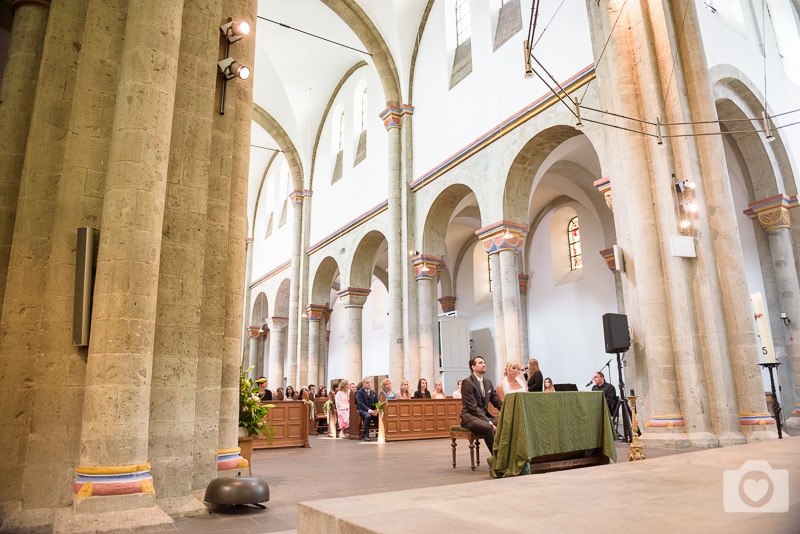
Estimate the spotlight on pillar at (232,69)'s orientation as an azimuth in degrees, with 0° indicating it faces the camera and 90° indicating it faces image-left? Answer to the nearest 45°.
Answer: approximately 315°

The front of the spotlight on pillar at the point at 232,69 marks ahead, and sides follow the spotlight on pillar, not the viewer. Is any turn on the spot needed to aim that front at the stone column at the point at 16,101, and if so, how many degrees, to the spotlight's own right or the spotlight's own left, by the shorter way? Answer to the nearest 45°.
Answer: approximately 135° to the spotlight's own right

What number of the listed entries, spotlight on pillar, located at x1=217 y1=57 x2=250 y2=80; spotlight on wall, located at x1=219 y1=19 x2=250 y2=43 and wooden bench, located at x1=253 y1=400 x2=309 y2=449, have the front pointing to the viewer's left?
0

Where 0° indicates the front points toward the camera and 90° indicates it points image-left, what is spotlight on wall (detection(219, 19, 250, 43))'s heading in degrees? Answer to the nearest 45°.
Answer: approximately 315°

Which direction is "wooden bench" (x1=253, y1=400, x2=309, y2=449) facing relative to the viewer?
toward the camera

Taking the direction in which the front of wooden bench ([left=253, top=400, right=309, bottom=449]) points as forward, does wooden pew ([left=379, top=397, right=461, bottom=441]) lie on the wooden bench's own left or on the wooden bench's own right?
on the wooden bench's own left

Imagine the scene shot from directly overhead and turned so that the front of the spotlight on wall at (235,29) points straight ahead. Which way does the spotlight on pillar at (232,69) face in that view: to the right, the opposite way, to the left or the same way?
the same way

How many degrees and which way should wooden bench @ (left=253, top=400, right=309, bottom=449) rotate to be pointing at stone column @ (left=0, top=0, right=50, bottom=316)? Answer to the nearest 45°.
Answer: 0° — it already faces it

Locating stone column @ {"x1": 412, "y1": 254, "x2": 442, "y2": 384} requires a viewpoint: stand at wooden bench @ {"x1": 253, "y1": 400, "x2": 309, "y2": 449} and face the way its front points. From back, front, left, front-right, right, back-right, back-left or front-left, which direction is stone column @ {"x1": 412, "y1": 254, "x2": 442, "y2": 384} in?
back-left

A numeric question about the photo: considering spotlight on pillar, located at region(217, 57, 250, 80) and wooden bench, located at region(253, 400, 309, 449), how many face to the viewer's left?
0

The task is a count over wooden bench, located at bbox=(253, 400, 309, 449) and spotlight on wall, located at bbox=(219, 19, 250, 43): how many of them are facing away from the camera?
0

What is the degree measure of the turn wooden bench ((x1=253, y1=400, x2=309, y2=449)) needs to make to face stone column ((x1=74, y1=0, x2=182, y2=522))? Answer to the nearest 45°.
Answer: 0° — it already faces it
